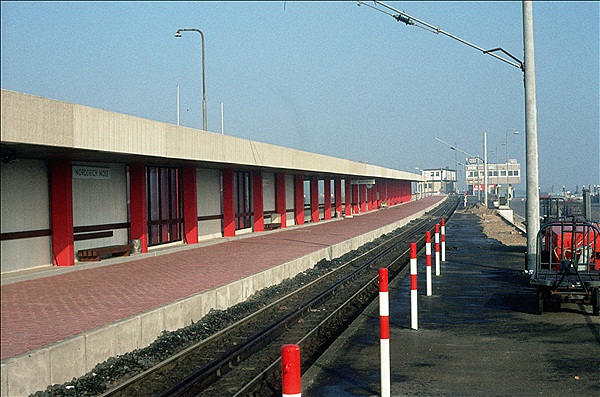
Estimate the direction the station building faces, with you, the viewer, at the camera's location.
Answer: facing the viewer and to the right of the viewer

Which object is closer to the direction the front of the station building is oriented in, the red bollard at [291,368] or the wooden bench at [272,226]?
the red bollard

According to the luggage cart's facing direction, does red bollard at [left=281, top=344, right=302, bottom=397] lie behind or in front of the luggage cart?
in front

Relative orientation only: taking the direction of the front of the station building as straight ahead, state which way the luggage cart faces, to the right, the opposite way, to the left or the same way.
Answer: to the right

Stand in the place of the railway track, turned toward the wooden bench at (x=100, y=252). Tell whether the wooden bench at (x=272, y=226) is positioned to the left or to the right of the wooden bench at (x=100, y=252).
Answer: right

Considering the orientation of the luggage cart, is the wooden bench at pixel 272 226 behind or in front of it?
behind

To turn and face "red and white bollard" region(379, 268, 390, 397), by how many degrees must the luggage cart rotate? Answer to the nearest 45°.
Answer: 0° — it already faces it

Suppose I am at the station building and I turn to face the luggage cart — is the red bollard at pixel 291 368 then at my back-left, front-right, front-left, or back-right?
front-right

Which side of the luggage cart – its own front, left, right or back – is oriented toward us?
front

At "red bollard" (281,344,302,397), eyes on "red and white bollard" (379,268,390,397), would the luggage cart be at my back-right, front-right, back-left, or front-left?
front-right

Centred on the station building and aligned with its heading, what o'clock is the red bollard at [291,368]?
The red bollard is roughly at 1 o'clock from the station building.
